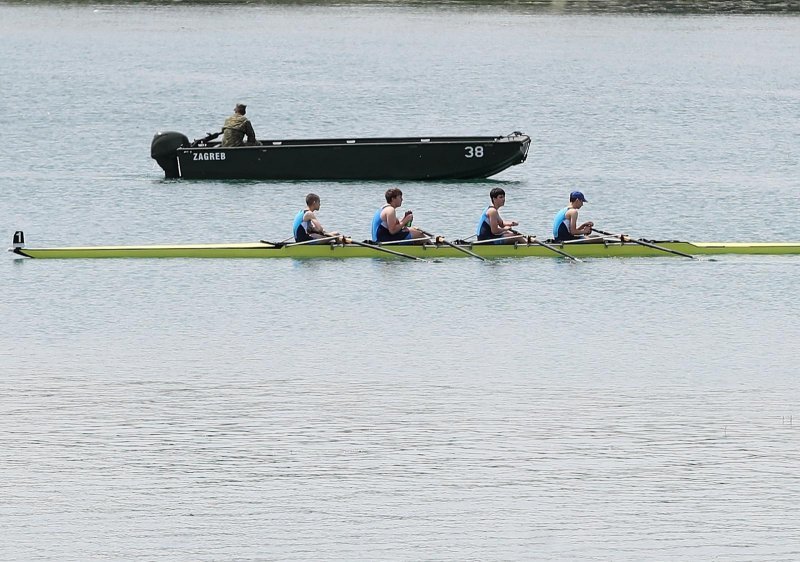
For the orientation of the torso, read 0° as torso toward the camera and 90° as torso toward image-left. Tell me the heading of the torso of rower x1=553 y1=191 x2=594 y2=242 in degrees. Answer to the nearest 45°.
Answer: approximately 270°

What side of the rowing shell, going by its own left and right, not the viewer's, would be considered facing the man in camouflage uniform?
right

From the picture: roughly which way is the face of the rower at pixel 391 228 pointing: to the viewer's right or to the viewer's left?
to the viewer's right

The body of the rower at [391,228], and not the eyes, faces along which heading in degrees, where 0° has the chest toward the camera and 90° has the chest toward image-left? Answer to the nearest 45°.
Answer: approximately 270°

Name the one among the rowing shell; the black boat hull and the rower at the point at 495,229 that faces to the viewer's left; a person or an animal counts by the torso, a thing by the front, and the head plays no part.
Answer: the rowing shell

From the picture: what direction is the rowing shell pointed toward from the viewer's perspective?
to the viewer's left

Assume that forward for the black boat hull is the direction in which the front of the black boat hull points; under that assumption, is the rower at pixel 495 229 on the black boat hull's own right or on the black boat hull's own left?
on the black boat hull's own right

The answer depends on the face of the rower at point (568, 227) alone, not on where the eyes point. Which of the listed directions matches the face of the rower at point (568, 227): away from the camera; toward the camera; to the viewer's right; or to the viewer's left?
to the viewer's right

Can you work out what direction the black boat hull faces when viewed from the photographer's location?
facing to the right of the viewer

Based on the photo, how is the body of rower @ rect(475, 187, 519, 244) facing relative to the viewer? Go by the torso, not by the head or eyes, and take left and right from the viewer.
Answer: facing to the right of the viewer
